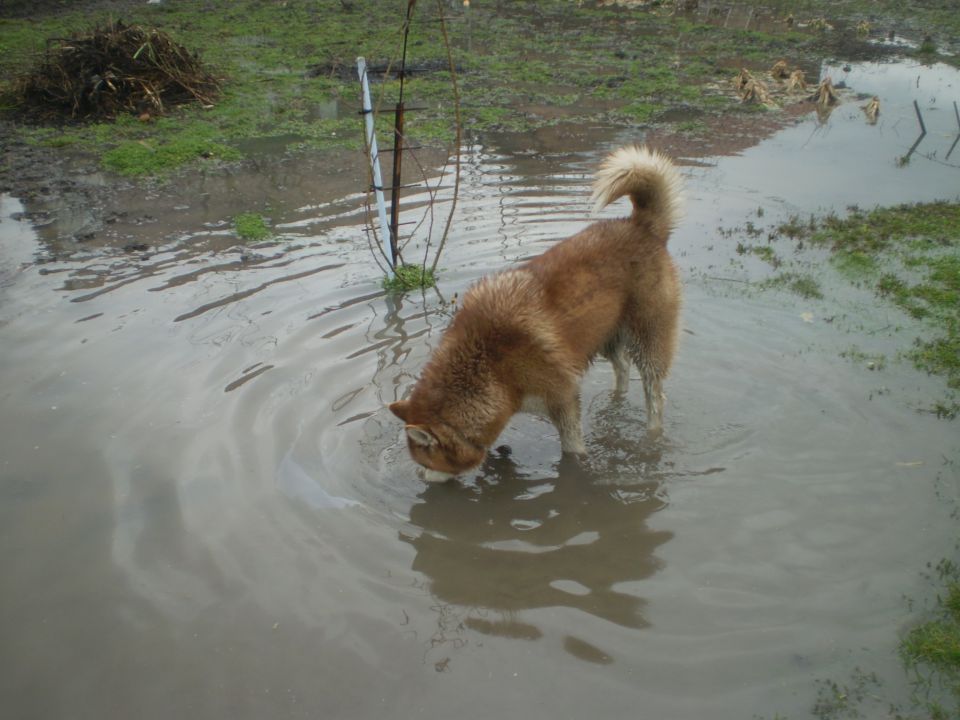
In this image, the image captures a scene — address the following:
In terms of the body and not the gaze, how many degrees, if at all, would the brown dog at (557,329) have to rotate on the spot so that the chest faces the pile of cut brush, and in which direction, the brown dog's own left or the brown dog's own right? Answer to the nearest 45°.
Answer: approximately 90° to the brown dog's own right

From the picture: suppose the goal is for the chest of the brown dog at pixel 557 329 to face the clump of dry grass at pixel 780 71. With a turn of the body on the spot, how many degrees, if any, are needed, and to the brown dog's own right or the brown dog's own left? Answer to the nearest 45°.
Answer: approximately 180°

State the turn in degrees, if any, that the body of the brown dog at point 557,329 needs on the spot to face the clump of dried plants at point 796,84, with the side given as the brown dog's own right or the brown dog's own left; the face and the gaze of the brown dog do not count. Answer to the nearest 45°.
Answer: approximately 180°

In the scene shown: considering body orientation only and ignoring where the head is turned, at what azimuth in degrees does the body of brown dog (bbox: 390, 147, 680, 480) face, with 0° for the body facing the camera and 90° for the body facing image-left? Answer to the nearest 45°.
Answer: approximately 45°

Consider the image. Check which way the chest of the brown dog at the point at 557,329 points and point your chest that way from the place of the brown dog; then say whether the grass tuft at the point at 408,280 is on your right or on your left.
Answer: on your right

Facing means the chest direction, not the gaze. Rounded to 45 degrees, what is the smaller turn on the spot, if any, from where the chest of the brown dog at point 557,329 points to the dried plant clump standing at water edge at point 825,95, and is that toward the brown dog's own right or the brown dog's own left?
approximately 180°

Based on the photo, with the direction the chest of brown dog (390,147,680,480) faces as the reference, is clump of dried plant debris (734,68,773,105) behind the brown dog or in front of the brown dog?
behind

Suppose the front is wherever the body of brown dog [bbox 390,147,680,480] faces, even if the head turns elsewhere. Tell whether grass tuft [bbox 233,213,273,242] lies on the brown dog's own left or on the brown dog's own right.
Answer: on the brown dog's own right

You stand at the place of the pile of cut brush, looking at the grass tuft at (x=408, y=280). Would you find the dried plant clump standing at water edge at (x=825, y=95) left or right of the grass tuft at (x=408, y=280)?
left
